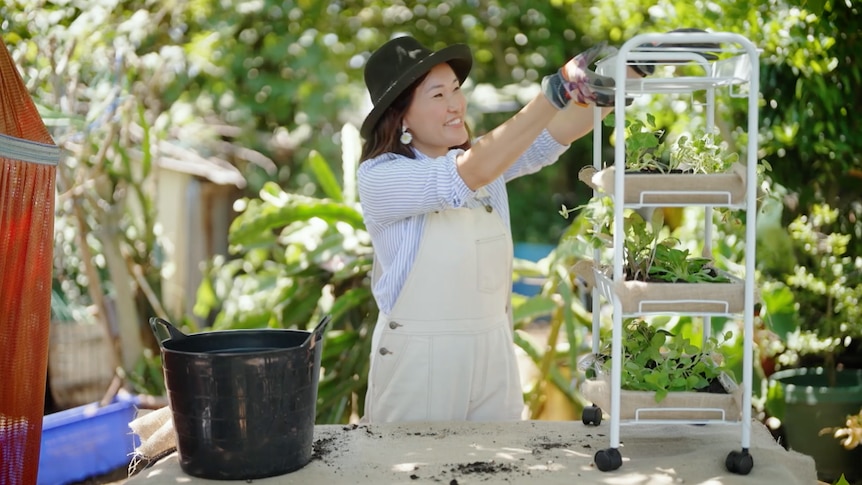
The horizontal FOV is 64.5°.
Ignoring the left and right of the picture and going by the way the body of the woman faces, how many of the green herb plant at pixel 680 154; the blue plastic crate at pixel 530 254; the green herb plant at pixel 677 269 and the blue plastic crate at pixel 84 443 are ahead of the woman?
2

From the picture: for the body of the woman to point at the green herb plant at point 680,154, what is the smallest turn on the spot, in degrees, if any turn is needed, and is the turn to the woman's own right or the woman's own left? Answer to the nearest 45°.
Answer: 0° — they already face it

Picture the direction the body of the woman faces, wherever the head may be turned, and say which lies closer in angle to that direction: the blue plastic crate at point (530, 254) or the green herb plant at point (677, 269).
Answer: the green herb plant

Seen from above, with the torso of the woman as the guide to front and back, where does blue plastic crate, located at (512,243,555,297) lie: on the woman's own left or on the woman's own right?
on the woman's own left

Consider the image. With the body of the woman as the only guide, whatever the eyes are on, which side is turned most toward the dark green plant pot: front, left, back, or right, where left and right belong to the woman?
left

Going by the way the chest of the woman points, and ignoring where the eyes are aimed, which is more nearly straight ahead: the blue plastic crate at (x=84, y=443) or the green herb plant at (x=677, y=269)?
the green herb plant

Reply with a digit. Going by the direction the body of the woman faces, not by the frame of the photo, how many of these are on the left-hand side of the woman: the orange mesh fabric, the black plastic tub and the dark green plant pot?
1

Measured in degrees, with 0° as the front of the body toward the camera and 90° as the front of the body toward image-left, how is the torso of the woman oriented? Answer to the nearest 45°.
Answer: approximately 315°

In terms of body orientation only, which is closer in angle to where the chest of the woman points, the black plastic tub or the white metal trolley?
the white metal trolley

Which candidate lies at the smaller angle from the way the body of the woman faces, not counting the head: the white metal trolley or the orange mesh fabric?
the white metal trolley
